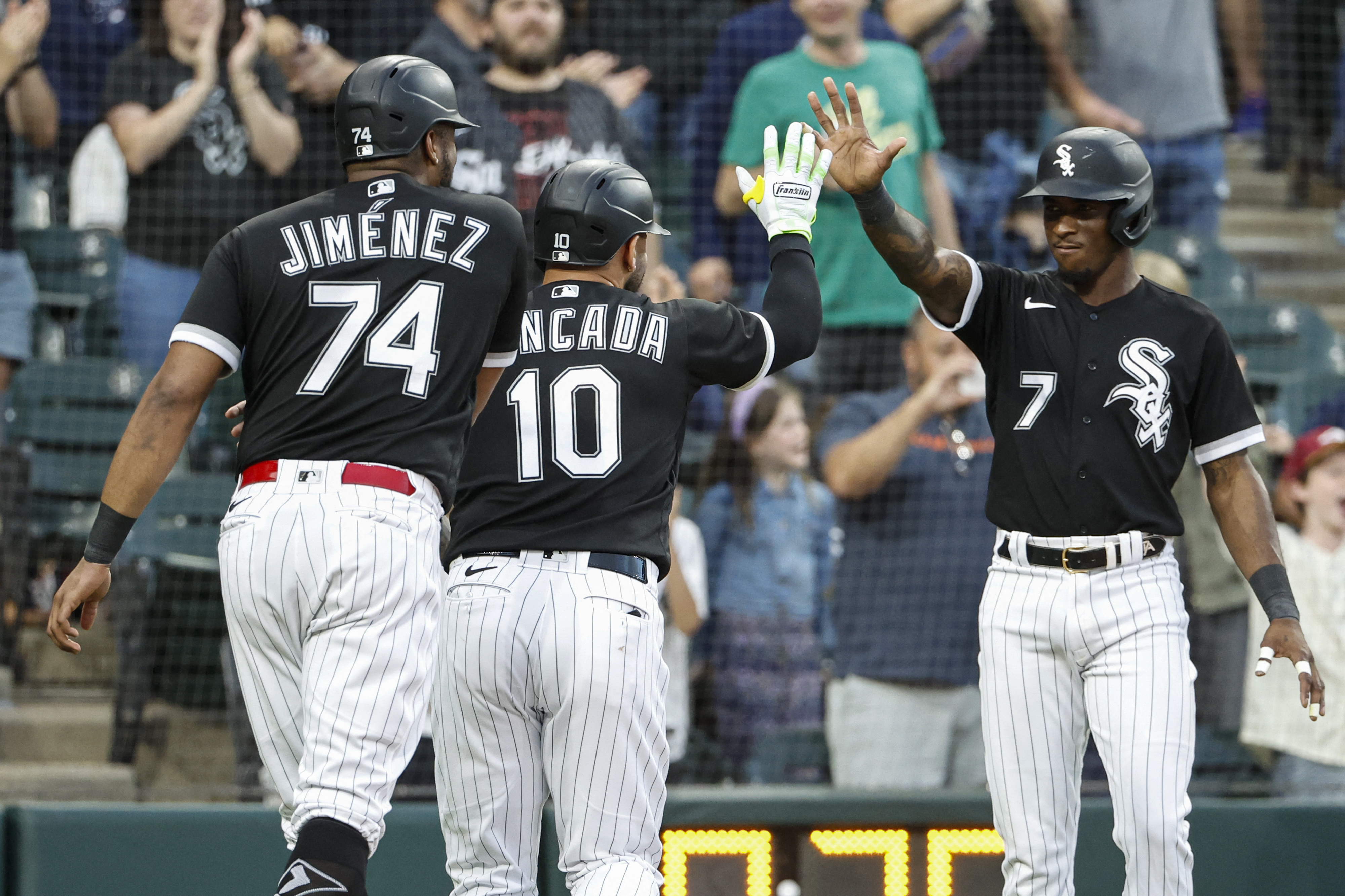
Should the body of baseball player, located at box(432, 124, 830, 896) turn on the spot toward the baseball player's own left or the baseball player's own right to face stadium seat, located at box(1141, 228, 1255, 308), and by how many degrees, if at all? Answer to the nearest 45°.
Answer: approximately 45° to the baseball player's own right

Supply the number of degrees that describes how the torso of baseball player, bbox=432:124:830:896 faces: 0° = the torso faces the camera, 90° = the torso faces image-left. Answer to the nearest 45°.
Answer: approximately 180°

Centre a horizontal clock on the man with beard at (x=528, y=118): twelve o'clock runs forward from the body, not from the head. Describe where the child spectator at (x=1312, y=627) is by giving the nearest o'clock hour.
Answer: The child spectator is roughly at 10 o'clock from the man with beard.

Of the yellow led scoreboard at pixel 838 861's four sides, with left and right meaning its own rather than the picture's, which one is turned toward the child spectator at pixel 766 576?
back

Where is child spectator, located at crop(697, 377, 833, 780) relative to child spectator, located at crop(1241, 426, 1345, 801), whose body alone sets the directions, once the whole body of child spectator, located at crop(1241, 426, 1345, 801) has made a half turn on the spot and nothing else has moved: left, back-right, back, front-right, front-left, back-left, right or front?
front-left

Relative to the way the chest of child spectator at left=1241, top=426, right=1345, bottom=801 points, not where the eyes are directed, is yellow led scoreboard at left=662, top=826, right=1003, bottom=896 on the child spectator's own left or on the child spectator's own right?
on the child spectator's own right

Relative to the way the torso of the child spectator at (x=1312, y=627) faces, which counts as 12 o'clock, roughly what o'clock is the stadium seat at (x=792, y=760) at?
The stadium seat is roughly at 4 o'clock from the child spectator.

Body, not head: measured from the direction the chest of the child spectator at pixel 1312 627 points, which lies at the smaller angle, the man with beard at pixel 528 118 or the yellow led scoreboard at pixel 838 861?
the yellow led scoreboard

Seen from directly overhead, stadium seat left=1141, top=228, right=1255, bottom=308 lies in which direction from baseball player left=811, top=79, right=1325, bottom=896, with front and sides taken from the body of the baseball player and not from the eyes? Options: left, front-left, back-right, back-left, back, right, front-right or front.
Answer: back
